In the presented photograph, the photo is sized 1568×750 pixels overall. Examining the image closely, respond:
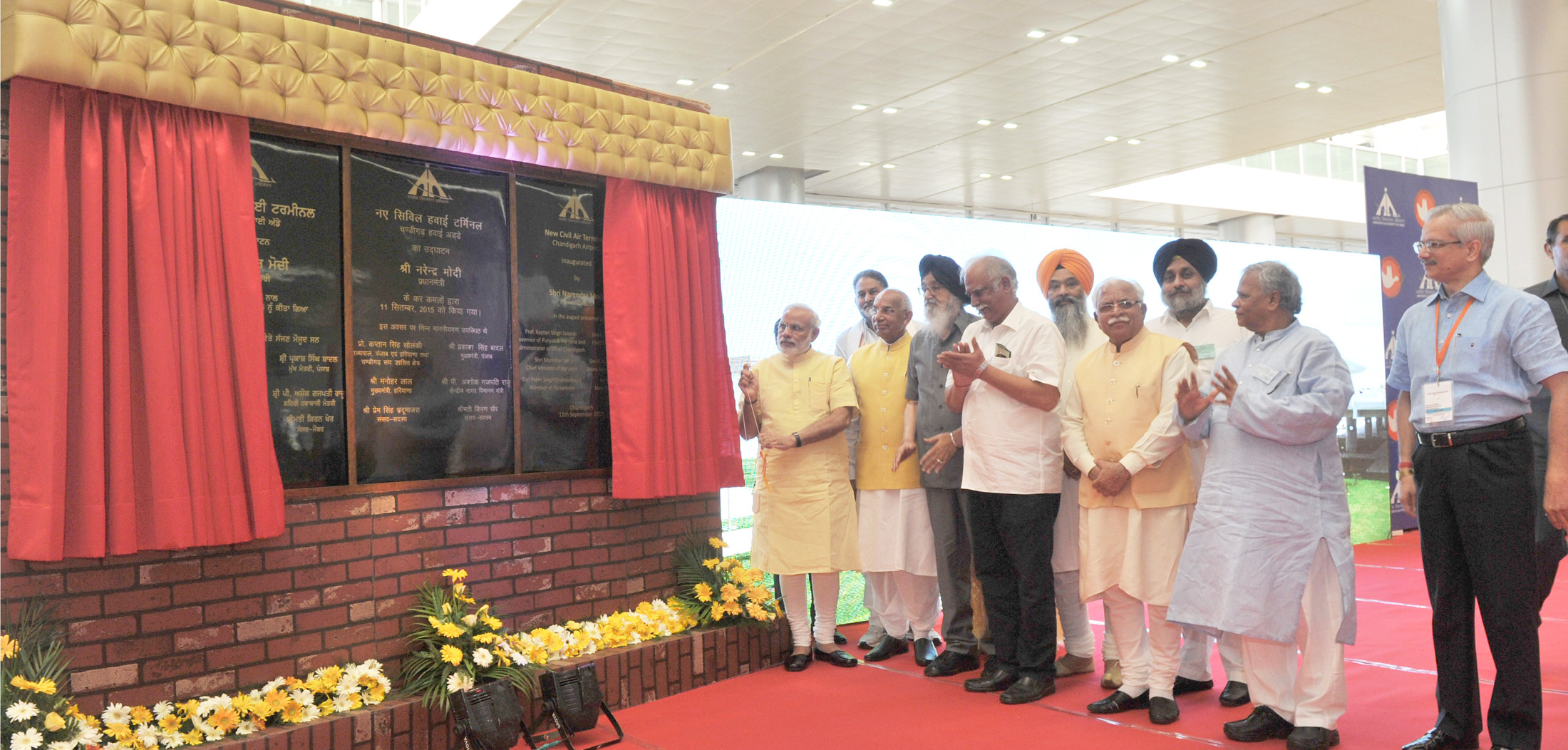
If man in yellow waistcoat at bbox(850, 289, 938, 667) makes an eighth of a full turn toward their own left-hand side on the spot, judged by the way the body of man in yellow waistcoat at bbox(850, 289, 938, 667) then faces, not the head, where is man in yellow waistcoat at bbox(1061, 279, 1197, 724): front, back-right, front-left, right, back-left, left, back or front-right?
front-left

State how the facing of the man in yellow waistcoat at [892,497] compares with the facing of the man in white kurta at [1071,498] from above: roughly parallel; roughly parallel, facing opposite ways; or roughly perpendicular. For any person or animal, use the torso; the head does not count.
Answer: roughly parallel

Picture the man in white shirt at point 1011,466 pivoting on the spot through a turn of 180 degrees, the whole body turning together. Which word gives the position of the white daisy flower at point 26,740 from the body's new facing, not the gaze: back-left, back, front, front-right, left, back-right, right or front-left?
back

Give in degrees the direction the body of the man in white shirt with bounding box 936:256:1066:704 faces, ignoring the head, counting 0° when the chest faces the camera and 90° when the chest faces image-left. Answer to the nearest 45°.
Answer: approximately 45°

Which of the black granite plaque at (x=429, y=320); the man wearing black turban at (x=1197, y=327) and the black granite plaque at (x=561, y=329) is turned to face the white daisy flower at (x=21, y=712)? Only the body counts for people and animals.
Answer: the man wearing black turban

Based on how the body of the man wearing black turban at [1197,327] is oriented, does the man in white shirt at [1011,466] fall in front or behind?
in front

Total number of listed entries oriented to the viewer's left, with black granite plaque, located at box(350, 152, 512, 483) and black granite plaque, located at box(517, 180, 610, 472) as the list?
0

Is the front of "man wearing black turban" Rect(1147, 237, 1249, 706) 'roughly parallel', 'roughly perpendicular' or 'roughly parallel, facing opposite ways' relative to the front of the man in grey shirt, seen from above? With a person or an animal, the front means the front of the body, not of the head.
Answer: roughly parallel

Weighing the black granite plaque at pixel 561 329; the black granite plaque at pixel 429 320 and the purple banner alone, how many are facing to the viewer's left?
0

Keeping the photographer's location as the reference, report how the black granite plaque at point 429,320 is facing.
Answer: facing the viewer and to the right of the viewer

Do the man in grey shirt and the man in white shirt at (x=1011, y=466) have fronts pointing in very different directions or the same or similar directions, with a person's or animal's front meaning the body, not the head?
same or similar directions

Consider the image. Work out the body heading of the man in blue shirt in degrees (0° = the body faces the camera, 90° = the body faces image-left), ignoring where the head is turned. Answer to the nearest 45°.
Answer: approximately 45°

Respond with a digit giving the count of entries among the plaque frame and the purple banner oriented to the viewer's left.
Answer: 0

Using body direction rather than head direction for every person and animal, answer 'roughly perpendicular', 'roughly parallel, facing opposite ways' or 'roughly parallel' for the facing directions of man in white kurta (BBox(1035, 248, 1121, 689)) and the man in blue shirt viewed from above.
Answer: roughly parallel

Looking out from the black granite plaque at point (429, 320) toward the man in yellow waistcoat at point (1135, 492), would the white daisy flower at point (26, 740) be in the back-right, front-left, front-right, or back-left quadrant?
back-right

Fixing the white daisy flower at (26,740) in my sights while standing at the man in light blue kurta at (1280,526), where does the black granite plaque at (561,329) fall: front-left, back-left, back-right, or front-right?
front-right

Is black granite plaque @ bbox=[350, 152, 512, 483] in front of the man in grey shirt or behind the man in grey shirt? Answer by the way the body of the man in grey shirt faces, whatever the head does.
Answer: in front
